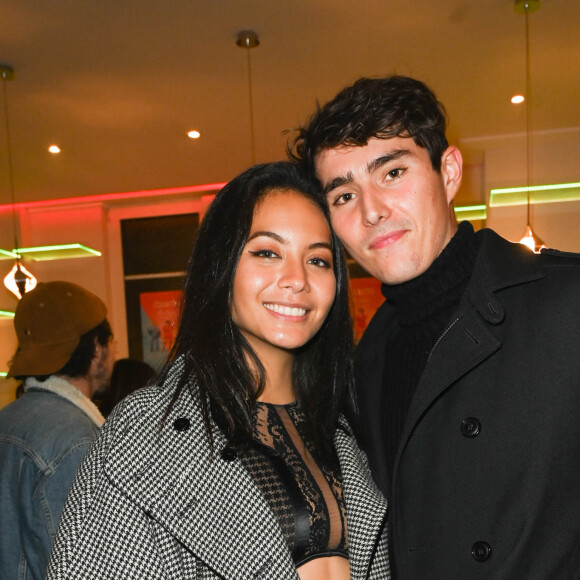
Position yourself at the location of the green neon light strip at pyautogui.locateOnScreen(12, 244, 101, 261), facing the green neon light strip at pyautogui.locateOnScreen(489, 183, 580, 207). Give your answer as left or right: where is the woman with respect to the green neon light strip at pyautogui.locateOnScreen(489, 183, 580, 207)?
right

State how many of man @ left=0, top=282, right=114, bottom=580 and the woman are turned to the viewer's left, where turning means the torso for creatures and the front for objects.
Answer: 0

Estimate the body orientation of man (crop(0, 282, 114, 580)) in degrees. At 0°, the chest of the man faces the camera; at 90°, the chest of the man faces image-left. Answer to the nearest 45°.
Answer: approximately 225°

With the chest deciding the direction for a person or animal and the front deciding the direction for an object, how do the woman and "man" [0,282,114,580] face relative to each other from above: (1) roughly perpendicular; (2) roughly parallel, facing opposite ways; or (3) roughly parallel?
roughly perpendicular

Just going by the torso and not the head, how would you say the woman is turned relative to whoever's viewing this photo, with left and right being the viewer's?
facing the viewer and to the right of the viewer

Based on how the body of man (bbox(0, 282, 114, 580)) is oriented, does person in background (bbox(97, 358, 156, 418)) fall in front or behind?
in front

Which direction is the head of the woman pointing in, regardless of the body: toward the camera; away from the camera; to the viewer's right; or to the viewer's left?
toward the camera

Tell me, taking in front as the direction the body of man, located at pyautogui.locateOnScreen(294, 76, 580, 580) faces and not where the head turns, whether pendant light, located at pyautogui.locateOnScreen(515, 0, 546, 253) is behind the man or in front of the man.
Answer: behind

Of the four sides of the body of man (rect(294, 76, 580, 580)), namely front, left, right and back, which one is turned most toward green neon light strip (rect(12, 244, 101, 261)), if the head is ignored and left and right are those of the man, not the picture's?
right

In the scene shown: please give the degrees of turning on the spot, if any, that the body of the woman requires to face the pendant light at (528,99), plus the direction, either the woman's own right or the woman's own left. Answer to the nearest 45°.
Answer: approximately 90° to the woman's own left
